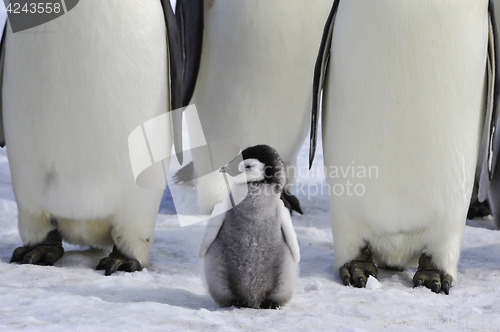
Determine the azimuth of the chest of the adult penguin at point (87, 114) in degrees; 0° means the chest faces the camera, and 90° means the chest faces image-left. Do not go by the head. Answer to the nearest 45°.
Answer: approximately 0°

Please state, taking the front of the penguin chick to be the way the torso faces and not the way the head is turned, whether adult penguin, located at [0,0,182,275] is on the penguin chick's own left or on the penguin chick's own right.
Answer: on the penguin chick's own right

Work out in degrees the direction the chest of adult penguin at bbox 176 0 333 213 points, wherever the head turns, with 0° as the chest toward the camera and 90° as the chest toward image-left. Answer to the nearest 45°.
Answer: approximately 315°

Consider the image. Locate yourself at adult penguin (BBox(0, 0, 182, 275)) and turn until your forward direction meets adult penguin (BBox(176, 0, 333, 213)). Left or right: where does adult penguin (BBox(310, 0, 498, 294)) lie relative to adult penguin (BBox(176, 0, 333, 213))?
right

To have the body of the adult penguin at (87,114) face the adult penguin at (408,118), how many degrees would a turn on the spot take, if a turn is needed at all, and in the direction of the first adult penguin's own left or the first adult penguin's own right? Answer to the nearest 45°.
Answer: approximately 90° to the first adult penguin's own left

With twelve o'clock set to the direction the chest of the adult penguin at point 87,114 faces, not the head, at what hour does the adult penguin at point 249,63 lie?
the adult penguin at point 249,63 is roughly at 8 o'clock from the adult penguin at point 87,114.

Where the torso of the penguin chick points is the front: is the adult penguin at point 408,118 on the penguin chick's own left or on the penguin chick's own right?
on the penguin chick's own left

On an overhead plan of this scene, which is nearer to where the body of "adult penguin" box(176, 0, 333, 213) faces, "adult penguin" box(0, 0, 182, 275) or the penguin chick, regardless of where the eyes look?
the penguin chick
